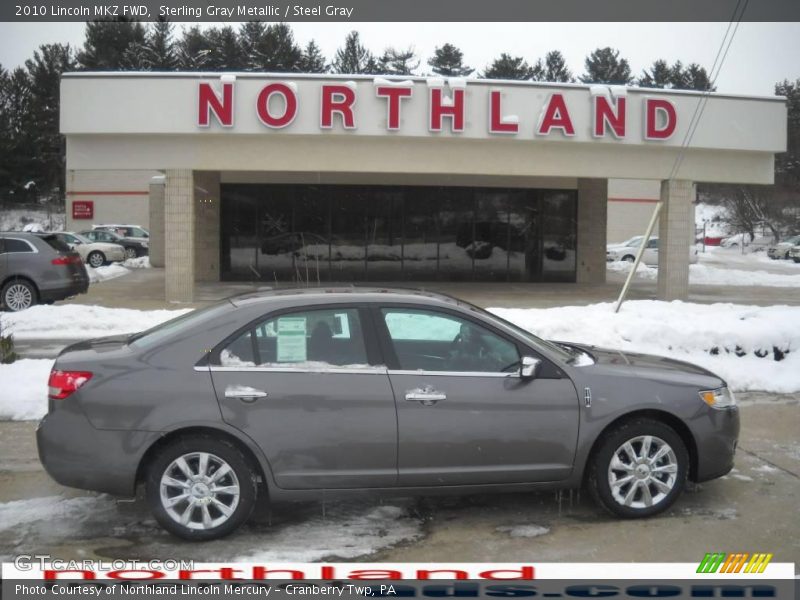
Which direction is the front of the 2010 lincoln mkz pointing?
to the viewer's right

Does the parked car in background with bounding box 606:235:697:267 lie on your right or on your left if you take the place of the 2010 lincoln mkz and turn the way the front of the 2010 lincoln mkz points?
on your left

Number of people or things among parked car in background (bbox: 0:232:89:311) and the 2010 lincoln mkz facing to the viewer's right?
1

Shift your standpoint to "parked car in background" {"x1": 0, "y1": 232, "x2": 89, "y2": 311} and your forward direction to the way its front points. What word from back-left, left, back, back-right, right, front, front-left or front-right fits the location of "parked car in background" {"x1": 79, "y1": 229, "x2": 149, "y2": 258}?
front-right

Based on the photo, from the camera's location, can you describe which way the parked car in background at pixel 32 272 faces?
facing away from the viewer and to the left of the viewer

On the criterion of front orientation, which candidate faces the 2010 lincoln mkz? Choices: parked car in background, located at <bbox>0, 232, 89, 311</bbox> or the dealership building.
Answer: the dealership building

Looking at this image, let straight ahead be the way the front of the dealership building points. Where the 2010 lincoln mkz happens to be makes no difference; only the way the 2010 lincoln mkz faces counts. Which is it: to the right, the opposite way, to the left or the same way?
to the left

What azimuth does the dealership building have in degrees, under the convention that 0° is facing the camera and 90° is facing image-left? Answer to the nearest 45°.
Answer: approximately 0°

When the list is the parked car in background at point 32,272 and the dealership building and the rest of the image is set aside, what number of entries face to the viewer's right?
0

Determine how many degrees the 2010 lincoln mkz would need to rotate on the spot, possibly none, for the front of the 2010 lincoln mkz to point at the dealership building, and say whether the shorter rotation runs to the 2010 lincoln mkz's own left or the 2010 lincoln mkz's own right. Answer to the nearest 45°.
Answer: approximately 90° to the 2010 lincoln mkz's own left
